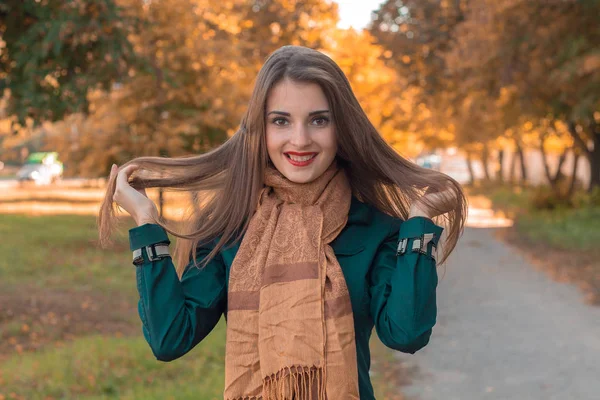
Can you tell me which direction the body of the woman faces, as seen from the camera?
toward the camera

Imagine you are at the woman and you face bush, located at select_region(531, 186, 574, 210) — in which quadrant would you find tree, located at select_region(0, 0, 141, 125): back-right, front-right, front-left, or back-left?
front-left

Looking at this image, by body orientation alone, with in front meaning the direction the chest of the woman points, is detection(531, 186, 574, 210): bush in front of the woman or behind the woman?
behind

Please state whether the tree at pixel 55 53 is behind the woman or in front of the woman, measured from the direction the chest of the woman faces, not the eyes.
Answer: behind

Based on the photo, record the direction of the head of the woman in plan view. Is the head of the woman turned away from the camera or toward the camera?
toward the camera

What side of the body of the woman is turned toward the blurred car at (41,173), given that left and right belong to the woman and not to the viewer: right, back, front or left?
back
